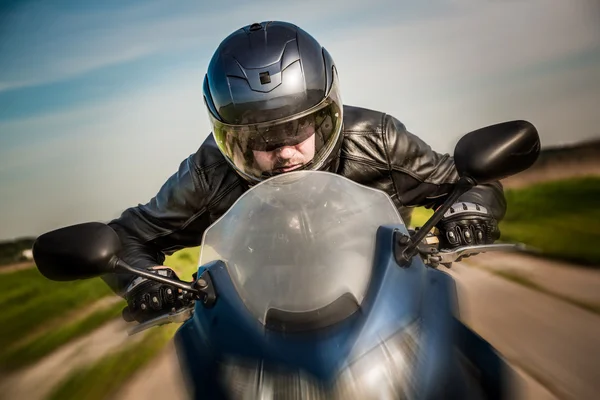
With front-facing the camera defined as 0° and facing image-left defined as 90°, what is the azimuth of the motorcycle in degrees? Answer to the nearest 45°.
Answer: approximately 0°

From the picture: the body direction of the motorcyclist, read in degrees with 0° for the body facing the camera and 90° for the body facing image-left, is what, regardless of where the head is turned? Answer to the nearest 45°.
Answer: approximately 0°
